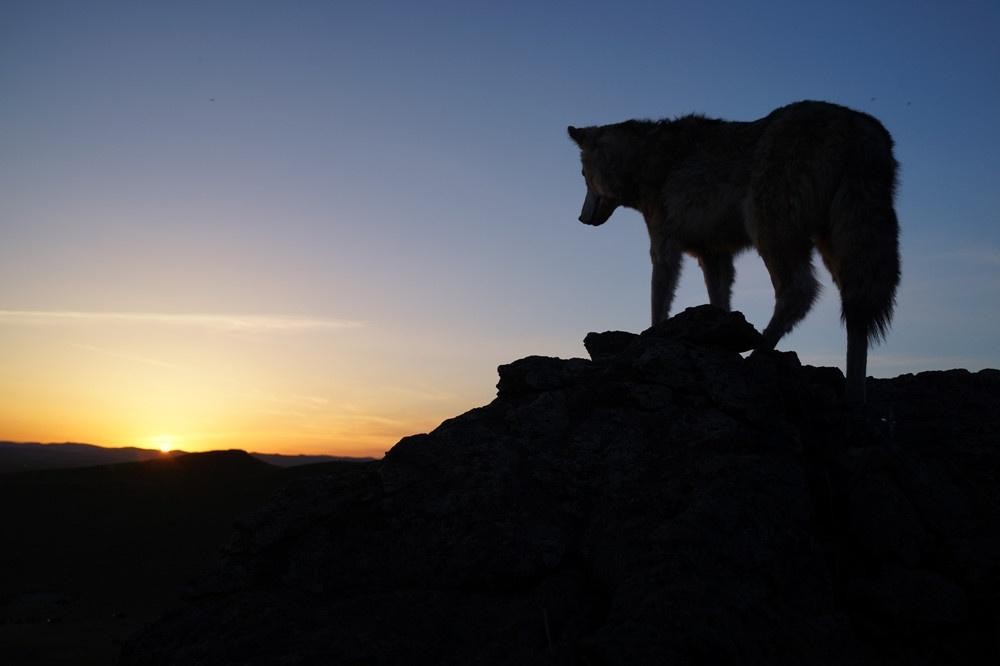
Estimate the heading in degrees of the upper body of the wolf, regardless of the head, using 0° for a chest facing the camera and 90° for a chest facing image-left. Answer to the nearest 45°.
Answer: approximately 135°

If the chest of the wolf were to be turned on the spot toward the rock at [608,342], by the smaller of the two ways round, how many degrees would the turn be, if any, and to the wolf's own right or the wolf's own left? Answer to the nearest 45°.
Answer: approximately 45° to the wolf's own left

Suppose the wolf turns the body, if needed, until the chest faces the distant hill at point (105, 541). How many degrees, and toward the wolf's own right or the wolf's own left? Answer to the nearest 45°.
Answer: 0° — it already faces it
